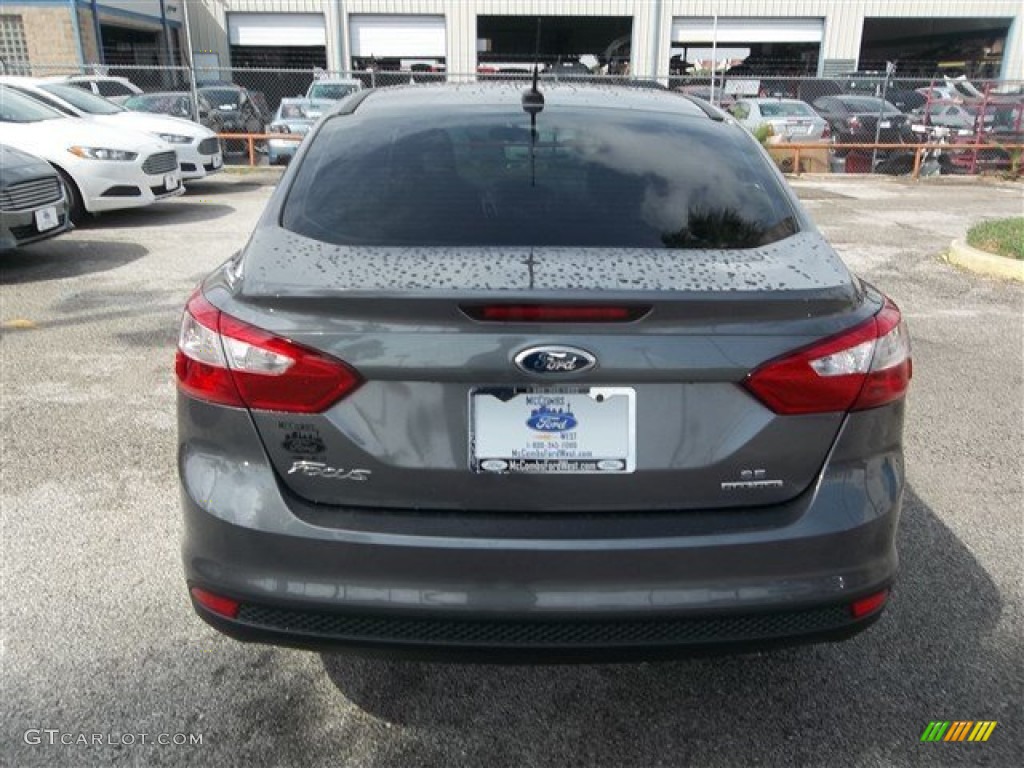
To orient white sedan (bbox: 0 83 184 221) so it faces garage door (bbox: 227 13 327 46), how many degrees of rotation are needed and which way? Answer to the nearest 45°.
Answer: approximately 135° to its left

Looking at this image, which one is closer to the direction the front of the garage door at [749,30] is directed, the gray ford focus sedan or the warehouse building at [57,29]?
the gray ford focus sedan

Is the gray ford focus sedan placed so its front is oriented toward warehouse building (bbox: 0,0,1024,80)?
yes

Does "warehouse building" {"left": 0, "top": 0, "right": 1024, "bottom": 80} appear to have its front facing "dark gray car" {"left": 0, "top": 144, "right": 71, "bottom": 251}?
yes

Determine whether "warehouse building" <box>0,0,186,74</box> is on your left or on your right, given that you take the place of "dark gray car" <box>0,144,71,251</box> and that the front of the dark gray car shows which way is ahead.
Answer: on your left

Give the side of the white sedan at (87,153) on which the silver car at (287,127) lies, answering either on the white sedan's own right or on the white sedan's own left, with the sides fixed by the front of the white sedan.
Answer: on the white sedan's own left

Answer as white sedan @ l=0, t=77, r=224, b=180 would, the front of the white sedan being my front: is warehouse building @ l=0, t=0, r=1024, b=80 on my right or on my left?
on my left

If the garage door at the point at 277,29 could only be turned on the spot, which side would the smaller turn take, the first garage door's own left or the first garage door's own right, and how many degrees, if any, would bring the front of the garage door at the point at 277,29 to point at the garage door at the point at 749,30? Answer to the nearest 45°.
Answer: approximately 90° to the first garage door's own left

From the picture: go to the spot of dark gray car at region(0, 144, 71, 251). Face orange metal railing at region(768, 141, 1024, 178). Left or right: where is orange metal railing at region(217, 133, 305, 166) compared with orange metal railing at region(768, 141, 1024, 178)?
left

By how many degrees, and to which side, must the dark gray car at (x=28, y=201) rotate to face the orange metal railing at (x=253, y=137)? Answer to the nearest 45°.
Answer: approximately 90° to its left

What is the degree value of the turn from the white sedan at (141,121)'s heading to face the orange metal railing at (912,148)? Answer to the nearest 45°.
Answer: approximately 45° to its left

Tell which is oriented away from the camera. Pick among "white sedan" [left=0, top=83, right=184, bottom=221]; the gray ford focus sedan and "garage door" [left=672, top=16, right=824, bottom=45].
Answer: the gray ford focus sedan

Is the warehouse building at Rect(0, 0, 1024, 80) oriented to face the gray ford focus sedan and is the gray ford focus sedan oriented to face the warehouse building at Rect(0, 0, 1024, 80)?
yes

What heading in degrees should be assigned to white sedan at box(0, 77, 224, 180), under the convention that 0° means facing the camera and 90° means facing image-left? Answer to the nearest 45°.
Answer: approximately 315°

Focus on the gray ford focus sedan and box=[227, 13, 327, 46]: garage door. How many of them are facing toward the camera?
1
